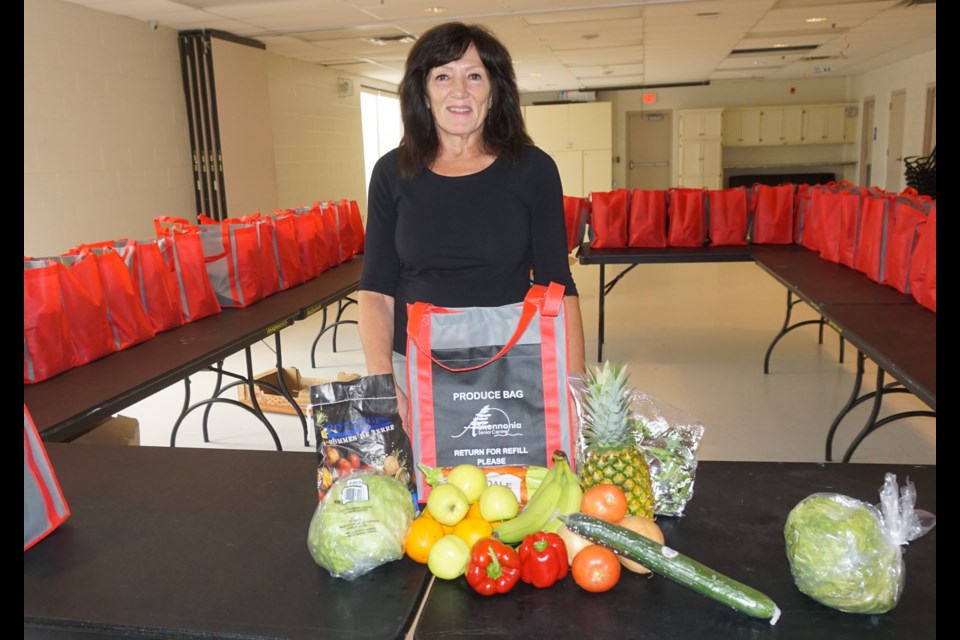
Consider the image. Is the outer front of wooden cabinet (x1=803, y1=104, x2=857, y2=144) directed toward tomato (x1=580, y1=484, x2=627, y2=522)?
yes

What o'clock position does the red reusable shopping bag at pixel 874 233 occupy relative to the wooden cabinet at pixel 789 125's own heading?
The red reusable shopping bag is roughly at 12 o'clock from the wooden cabinet.

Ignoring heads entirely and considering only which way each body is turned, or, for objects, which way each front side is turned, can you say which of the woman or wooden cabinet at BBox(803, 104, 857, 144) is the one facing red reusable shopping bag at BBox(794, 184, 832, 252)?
the wooden cabinet

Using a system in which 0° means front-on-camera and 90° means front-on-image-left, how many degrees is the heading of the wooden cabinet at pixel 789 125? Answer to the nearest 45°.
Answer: approximately 0°

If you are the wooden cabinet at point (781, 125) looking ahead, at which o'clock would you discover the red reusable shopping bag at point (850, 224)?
The red reusable shopping bag is roughly at 12 o'clock from the wooden cabinet.

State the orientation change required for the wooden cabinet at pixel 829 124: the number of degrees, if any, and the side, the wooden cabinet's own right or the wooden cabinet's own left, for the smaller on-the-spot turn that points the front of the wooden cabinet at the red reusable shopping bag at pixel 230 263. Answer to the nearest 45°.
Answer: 0° — it already faces it

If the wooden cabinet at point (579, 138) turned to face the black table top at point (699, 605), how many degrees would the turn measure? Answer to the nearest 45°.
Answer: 0° — it already faces it
